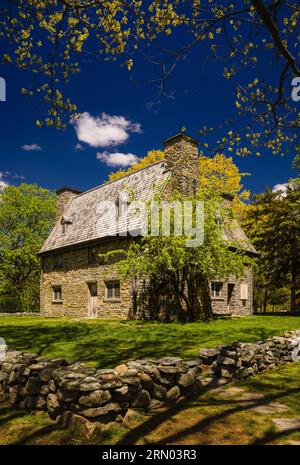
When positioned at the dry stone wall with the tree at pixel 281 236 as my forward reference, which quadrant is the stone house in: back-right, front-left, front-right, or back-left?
front-left

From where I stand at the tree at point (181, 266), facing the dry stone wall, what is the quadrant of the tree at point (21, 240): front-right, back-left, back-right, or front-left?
back-right

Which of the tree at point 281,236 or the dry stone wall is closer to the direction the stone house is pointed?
the dry stone wall

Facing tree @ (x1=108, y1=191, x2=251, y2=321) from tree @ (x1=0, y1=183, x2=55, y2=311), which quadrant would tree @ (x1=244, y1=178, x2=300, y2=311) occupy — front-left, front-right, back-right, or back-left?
front-left

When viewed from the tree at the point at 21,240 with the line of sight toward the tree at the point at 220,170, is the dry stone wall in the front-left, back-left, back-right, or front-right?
front-right

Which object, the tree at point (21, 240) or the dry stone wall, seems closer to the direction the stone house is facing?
the dry stone wall

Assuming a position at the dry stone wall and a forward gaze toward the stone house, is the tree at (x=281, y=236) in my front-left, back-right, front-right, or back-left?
front-right

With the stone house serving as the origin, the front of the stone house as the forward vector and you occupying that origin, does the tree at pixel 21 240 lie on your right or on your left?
on your right

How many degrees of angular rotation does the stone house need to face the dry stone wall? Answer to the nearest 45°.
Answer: approximately 45° to its left

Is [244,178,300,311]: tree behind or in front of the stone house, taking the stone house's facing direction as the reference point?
behind

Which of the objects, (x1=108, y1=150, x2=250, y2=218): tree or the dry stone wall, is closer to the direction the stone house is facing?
the dry stone wall

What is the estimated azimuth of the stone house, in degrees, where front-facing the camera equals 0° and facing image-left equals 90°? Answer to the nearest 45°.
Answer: approximately 45°

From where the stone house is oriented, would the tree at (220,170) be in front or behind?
behind
